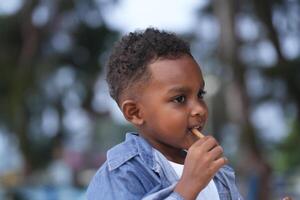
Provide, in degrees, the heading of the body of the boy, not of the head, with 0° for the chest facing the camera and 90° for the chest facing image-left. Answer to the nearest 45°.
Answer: approximately 315°
